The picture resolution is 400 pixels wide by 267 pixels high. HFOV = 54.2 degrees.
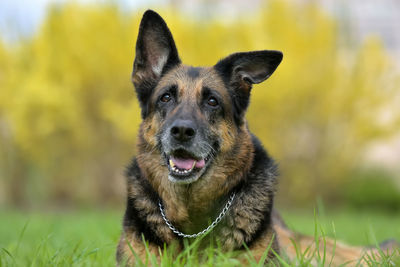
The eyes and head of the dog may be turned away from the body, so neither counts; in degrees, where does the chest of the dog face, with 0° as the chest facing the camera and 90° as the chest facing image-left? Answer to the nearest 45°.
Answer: approximately 0°
